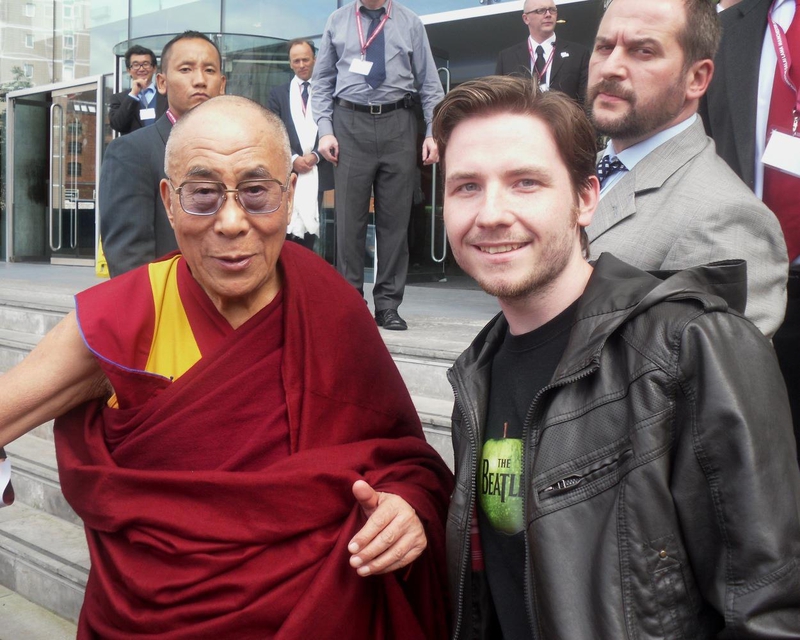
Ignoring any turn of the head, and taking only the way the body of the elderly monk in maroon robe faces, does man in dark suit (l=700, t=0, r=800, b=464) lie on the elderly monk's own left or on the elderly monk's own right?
on the elderly monk's own left

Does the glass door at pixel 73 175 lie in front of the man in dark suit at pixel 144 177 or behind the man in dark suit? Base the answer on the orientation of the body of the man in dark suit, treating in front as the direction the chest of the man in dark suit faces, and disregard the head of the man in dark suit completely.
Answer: behind

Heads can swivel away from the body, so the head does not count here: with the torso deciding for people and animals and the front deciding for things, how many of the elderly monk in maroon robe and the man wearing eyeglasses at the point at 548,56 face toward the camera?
2

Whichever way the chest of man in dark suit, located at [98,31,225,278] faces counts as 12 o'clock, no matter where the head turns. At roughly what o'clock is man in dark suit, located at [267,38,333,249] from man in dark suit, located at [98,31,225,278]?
man in dark suit, located at [267,38,333,249] is roughly at 8 o'clock from man in dark suit, located at [98,31,225,278].

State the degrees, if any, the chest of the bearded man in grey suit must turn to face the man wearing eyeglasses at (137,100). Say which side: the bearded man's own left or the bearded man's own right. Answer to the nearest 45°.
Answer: approximately 90° to the bearded man's own right

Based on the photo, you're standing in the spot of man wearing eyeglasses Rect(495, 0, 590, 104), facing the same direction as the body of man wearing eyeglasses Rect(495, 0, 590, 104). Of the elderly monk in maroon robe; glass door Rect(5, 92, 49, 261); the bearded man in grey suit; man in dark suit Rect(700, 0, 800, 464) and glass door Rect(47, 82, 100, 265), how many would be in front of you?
3

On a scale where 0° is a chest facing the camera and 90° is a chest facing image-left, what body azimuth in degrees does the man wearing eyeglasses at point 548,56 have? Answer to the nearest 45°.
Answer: approximately 0°

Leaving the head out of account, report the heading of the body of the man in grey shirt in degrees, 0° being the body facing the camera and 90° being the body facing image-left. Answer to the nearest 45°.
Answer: approximately 0°

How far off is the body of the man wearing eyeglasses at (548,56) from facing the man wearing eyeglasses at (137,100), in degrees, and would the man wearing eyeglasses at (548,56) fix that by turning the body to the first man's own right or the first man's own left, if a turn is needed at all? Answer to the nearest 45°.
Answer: approximately 90° to the first man's own right
